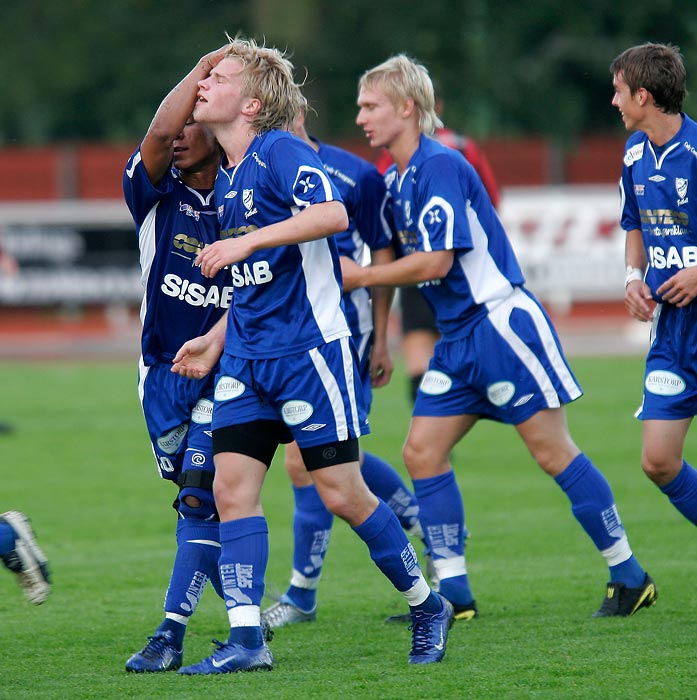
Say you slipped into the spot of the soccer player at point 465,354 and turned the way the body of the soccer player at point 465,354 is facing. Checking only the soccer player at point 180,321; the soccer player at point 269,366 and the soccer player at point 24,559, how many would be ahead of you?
3

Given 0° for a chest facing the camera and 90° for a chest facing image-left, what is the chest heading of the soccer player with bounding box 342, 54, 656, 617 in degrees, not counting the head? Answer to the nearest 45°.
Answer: approximately 45°

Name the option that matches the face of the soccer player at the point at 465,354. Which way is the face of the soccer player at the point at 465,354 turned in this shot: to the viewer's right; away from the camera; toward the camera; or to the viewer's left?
to the viewer's left

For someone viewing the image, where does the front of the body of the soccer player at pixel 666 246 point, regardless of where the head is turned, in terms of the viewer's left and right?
facing the viewer and to the left of the viewer

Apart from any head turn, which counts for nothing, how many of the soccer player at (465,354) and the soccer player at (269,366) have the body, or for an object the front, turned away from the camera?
0

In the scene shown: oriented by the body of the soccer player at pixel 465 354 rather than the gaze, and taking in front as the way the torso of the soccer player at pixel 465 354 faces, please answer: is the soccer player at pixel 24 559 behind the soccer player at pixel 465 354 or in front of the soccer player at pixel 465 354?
in front

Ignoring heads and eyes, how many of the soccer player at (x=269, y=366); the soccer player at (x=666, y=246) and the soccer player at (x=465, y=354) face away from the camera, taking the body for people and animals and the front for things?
0

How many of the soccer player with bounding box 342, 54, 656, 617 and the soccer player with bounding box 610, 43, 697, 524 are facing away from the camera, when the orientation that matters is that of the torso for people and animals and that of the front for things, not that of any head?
0

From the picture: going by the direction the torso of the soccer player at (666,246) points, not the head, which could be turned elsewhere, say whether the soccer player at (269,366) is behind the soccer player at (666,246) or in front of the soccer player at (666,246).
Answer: in front

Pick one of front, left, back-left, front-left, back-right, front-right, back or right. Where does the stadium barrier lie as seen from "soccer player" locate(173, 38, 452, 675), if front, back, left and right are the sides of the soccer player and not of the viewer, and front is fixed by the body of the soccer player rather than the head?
back-right

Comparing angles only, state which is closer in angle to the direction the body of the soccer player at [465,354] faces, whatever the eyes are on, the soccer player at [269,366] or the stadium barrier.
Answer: the soccer player

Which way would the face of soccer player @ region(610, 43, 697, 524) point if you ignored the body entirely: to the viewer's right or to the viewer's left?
to the viewer's left

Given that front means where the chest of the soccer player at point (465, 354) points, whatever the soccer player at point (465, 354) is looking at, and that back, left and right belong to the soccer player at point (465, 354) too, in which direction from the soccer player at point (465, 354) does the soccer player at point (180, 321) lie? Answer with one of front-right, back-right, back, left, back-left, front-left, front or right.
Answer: front

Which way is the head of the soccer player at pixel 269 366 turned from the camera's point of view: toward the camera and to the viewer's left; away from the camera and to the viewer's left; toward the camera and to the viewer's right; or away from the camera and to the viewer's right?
toward the camera and to the viewer's left

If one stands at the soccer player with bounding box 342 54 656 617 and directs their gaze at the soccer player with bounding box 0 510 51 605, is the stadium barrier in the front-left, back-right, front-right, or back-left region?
back-right
